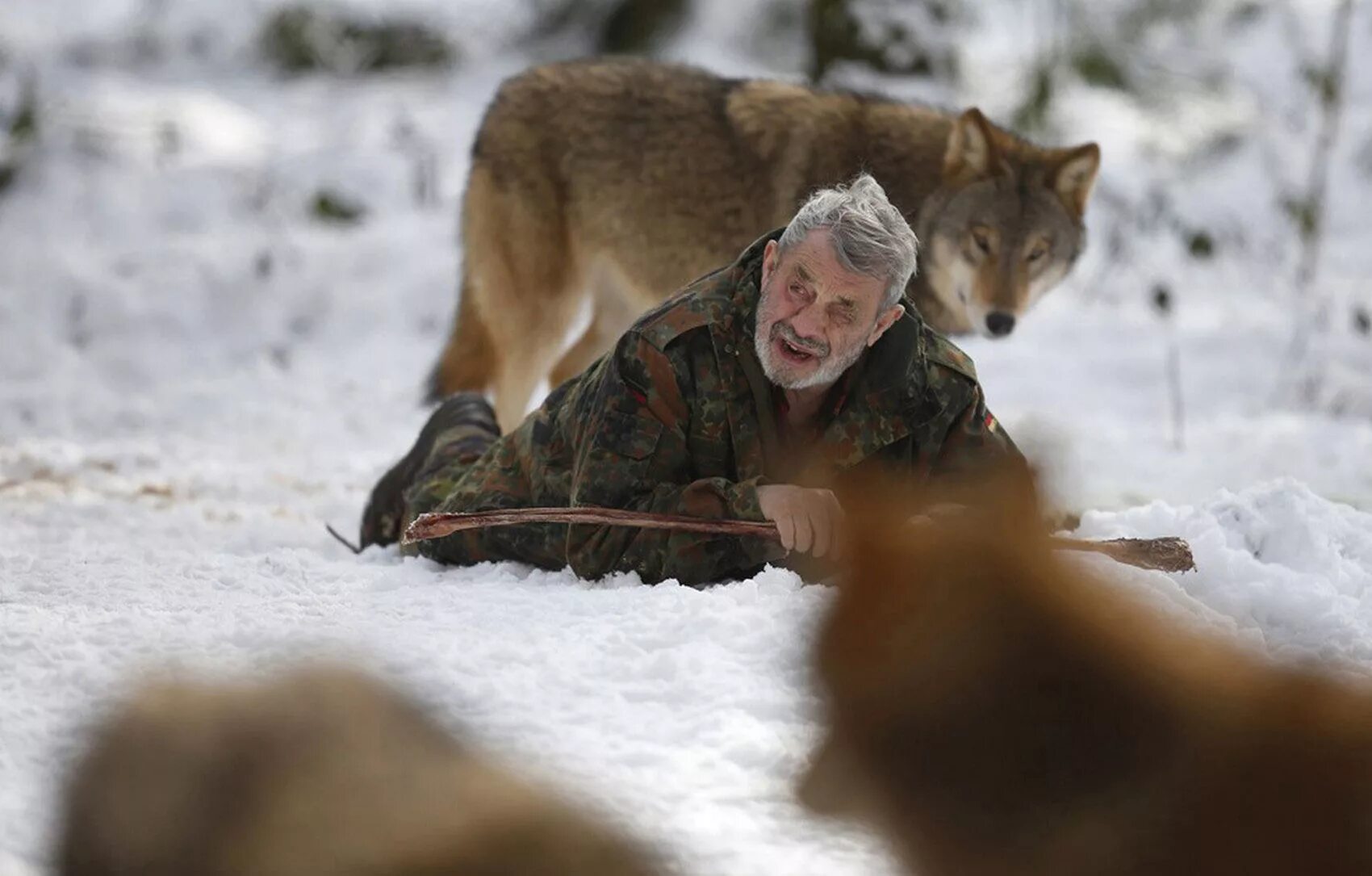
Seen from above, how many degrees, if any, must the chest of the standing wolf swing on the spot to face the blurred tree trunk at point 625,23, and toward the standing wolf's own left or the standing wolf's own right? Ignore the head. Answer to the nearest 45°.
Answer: approximately 90° to the standing wolf's own left

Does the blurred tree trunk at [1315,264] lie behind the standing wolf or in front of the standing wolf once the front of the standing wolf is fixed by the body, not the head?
in front

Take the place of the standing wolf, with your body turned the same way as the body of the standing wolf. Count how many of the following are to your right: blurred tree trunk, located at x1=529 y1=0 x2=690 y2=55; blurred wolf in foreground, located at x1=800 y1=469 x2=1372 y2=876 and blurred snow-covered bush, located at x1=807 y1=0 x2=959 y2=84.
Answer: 1

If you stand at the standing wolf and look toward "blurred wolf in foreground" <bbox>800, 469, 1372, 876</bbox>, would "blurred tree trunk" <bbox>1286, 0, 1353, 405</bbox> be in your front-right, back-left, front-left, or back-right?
back-left

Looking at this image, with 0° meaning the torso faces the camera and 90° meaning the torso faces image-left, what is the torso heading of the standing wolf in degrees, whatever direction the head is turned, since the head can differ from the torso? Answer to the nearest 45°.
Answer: approximately 270°

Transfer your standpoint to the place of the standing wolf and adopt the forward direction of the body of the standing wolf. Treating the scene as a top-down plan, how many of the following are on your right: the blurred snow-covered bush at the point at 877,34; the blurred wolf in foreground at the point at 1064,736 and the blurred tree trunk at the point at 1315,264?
1

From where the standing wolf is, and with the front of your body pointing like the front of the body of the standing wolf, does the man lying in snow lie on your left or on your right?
on your right

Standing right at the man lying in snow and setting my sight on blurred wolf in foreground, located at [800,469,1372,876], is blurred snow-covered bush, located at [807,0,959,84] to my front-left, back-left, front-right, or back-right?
back-left
